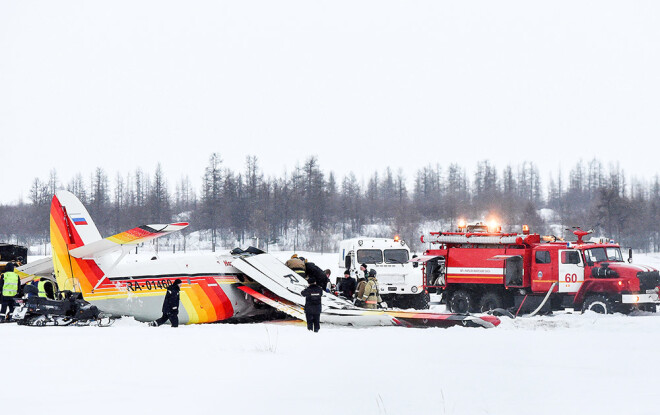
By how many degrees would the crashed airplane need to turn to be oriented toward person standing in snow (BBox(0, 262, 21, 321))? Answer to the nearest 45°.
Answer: approximately 135° to its left

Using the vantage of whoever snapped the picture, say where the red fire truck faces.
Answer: facing the viewer and to the right of the viewer

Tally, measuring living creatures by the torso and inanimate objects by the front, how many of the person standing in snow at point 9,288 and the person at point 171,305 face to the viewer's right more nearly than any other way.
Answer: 1

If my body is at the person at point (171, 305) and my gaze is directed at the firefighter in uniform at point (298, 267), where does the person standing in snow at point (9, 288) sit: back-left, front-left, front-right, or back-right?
back-left

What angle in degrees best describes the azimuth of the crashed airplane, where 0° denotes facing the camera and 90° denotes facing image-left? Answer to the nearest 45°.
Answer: approximately 225°

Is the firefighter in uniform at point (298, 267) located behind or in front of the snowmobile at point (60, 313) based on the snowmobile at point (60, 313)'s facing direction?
in front

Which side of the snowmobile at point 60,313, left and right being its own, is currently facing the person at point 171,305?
front

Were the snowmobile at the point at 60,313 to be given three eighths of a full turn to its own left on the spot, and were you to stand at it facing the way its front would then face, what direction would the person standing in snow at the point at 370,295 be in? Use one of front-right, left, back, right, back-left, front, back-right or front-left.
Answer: back-right
